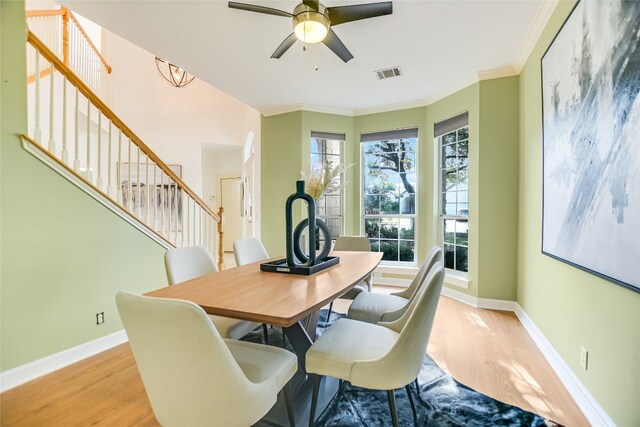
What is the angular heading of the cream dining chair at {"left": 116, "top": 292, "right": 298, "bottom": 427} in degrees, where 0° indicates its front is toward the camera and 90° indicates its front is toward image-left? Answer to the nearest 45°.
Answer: approximately 225°

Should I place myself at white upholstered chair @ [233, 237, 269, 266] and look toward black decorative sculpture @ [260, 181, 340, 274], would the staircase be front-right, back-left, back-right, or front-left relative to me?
back-right

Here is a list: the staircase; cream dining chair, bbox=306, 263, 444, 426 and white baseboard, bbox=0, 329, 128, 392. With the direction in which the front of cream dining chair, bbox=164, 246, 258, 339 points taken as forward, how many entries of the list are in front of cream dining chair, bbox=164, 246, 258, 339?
1

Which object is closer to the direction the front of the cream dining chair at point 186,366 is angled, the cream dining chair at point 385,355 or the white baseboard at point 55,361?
the cream dining chair

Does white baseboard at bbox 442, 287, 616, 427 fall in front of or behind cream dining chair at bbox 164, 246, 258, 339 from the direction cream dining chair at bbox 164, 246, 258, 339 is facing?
in front

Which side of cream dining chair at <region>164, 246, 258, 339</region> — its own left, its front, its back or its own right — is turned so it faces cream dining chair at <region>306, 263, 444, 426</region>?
front

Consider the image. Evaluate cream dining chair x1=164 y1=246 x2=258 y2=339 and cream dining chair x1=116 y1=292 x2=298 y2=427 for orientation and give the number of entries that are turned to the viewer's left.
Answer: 0

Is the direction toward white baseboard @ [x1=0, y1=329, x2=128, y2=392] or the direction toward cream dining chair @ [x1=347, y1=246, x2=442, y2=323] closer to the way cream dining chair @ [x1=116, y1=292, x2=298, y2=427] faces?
the cream dining chair

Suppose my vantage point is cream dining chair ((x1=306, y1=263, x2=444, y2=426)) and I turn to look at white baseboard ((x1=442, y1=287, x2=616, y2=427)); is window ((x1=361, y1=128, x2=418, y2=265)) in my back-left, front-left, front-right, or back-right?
front-left

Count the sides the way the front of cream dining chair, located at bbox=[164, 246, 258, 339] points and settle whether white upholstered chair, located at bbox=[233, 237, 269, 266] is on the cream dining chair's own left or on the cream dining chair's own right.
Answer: on the cream dining chair's own left

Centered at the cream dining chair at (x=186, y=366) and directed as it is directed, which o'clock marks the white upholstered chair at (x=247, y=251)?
The white upholstered chair is roughly at 11 o'clock from the cream dining chair.

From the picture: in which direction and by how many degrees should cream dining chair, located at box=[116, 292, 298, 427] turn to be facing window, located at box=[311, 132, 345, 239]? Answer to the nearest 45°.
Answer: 0° — it already faces it
